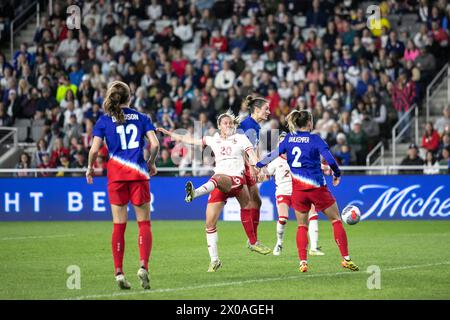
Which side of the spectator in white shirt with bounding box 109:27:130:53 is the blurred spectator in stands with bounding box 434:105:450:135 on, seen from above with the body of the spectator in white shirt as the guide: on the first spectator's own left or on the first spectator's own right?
on the first spectator's own left

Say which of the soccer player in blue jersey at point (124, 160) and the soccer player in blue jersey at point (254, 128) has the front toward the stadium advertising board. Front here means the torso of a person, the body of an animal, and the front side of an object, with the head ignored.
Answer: the soccer player in blue jersey at point (124, 160)

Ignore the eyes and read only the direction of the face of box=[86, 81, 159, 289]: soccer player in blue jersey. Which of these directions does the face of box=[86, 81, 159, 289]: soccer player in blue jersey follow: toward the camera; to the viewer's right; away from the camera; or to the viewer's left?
away from the camera

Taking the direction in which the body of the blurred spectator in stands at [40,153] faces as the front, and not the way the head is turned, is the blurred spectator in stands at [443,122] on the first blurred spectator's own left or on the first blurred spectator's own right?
on the first blurred spectator's own left

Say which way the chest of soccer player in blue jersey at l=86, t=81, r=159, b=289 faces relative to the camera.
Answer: away from the camera

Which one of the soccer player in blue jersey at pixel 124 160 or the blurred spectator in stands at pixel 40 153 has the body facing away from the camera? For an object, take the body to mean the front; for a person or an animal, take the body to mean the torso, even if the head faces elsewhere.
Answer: the soccer player in blue jersey

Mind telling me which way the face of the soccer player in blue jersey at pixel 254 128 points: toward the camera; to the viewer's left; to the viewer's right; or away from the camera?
to the viewer's right

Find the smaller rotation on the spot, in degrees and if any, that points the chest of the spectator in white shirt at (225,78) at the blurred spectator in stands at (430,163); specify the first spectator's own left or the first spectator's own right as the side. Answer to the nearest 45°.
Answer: approximately 45° to the first spectator's own left

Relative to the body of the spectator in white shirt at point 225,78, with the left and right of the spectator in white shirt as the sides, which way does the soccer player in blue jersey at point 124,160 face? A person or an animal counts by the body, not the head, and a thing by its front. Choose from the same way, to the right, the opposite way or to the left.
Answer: the opposite way

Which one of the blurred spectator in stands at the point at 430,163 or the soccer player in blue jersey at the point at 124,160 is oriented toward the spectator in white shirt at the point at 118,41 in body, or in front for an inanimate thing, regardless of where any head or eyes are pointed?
the soccer player in blue jersey

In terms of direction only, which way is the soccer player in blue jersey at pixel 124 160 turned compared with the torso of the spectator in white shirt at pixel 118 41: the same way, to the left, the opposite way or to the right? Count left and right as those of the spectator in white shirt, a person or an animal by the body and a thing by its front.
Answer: the opposite way
